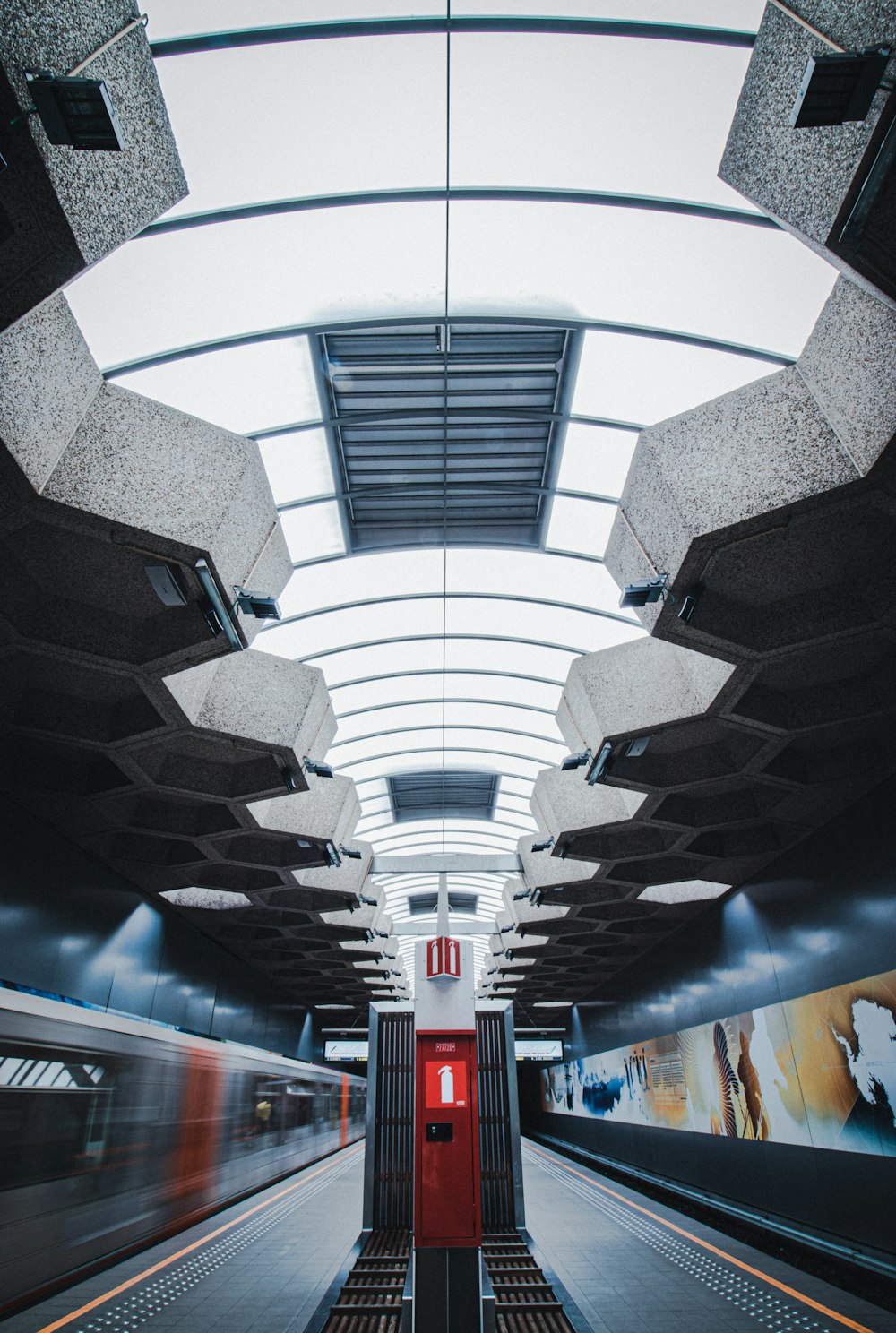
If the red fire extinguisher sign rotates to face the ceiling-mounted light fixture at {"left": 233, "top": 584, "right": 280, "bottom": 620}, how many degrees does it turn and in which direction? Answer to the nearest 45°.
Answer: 0° — it already faces it

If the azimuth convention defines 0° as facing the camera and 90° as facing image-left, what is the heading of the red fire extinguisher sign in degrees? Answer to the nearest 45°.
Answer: approximately 0°

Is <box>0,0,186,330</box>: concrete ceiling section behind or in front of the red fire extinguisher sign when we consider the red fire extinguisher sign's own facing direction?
in front

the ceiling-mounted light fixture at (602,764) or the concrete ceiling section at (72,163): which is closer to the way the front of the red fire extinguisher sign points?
the concrete ceiling section

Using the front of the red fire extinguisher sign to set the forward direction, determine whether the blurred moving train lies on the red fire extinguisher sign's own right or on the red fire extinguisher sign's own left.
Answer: on the red fire extinguisher sign's own right

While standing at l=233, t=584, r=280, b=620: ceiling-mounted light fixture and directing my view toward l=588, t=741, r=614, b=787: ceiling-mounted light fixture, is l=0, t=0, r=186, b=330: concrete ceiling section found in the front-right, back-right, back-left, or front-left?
back-right

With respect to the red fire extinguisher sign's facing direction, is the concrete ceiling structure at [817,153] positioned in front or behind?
in front

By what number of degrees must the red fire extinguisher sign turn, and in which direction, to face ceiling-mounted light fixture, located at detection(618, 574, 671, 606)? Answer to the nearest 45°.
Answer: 0° — it already faces it

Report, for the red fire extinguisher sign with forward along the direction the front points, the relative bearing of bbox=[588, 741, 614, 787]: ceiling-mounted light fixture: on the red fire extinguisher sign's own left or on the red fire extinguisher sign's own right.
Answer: on the red fire extinguisher sign's own left
